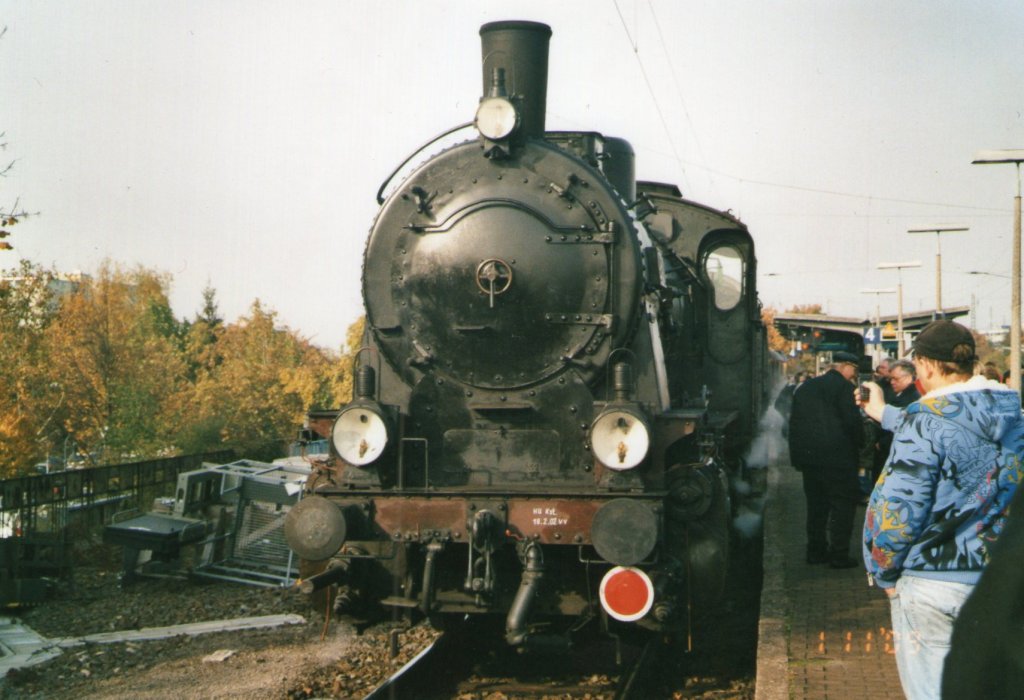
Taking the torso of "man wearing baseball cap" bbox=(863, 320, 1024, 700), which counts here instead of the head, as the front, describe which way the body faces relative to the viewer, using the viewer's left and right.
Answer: facing away from the viewer and to the left of the viewer

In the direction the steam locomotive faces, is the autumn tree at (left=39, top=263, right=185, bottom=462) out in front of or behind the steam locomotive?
behind

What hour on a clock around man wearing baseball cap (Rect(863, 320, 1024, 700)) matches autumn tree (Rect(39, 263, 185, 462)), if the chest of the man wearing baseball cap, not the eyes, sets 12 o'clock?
The autumn tree is roughly at 12 o'clock from the man wearing baseball cap.

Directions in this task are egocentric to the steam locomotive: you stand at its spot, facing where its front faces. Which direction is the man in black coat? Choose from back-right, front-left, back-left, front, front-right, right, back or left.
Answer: front-left

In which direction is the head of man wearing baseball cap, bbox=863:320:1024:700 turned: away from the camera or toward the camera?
away from the camera

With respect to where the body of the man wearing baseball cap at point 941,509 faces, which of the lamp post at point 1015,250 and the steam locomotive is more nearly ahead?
the steam locomotive

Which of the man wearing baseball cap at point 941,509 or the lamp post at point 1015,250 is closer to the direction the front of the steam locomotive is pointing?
the man wearing baseball cap

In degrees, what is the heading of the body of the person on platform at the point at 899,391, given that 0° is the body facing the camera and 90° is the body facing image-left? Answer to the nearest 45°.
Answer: approximately 45°

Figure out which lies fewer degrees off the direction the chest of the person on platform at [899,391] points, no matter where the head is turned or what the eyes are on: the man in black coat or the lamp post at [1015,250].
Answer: the man in black coat

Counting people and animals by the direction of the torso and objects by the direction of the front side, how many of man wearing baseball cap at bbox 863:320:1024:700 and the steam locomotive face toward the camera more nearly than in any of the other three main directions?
1
